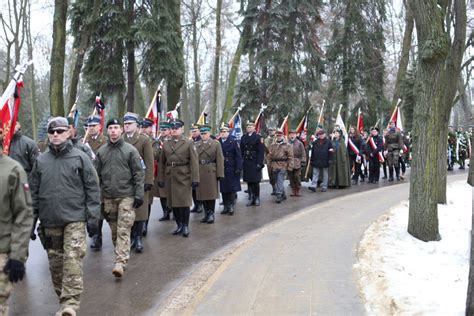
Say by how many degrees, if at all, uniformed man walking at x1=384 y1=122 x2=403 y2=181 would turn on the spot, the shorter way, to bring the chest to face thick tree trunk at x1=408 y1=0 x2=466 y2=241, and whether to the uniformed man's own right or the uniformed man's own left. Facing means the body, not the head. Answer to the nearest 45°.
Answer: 0° — they already face it

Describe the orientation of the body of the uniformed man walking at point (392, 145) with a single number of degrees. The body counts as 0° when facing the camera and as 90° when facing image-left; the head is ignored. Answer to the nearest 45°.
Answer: approximately 0°

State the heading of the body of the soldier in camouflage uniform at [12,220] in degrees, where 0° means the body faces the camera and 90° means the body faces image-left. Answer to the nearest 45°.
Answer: approximately 45°

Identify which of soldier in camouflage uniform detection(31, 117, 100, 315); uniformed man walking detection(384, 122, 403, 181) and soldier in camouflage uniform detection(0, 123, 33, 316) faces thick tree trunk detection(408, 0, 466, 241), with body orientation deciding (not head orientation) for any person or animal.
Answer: the uniformed man walking

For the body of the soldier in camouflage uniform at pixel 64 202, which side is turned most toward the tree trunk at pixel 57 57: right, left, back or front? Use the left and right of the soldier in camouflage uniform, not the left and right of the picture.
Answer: back

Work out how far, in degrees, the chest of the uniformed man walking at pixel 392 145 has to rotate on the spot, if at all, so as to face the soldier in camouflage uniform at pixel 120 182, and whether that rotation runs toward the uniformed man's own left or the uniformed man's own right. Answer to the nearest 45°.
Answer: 0° — they already face them

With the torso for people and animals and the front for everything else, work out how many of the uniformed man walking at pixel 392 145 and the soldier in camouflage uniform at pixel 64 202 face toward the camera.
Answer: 2

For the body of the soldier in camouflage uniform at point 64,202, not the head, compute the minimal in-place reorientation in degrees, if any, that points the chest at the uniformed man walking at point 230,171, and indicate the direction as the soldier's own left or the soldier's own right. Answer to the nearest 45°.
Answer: approximately 135° to the soldier's own left

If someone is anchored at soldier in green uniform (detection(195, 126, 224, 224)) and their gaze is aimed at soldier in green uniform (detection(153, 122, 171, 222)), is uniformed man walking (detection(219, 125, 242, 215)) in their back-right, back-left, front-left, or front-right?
back-right

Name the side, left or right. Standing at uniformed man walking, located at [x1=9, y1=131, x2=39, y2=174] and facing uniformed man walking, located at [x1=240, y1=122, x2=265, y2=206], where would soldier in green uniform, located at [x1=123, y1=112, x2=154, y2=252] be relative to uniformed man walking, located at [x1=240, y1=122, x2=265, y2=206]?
right

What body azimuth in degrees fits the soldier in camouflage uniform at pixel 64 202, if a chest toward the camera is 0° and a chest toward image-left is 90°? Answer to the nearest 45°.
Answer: approximately 0°

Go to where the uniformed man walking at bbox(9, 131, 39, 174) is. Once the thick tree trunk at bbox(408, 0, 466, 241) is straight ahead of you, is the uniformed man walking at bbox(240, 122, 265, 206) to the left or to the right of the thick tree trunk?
left

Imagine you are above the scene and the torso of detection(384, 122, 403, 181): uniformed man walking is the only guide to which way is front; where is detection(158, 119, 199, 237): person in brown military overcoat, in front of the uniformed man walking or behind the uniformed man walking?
in front
